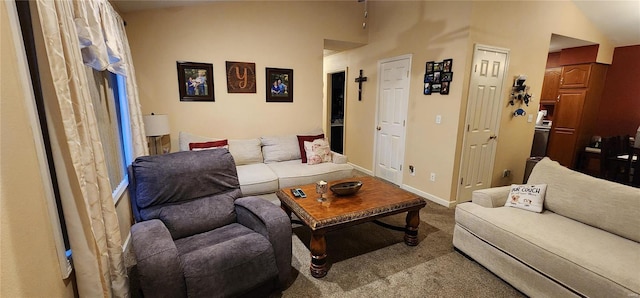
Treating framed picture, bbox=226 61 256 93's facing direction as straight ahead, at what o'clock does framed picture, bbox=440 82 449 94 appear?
framed picture, bbox=440 82 449 94 is roughly at 10 o'clock from framed picture, bbox=226 61 256 93.

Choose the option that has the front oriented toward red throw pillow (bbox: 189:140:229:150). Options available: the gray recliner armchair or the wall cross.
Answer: the wall cross

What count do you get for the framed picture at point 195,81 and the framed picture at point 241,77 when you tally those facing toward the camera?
2

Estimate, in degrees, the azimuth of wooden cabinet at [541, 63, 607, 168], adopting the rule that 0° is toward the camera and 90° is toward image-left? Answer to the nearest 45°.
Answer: approximately 45°

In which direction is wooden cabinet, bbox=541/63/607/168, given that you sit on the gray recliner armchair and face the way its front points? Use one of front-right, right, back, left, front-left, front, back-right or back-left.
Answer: front-left

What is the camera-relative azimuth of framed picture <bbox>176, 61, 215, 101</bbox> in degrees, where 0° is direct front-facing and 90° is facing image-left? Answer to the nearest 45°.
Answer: approximately 0°

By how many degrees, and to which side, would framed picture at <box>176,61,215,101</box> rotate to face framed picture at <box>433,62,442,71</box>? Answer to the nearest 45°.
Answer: approximately 45° to its left

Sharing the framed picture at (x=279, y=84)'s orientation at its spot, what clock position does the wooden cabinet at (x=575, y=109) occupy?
The wooden cabinet is roughly at 9 o'clock from the framed picture.

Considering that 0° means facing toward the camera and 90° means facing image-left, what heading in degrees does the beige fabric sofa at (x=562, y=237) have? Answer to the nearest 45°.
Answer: approximately 45°

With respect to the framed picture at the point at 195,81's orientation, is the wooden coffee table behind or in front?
in front

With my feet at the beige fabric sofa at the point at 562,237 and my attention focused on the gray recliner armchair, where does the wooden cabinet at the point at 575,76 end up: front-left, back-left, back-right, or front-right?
back-right
